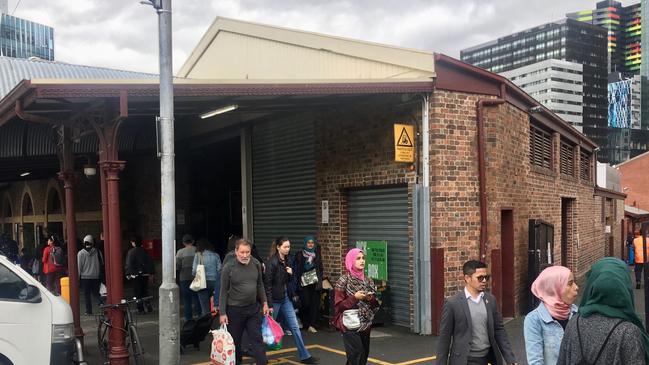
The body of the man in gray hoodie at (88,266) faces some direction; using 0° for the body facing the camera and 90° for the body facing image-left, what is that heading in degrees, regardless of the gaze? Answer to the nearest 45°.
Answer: approximately 0°

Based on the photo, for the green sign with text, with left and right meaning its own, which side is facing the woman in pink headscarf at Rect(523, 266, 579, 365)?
front

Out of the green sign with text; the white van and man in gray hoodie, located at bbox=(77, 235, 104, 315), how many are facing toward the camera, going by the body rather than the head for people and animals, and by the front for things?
2

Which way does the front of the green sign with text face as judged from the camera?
facing the viewer

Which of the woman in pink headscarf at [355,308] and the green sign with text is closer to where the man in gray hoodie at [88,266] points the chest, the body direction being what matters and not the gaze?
the woman in pink headscarf

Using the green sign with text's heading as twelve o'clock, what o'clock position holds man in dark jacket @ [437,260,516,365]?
The man in dark jacket is roughly at 12 o'clock from the green sign with text.

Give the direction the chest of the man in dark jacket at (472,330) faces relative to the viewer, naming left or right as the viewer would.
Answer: facing the viewer and to the right of the viewer

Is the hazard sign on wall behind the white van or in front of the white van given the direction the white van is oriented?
in front

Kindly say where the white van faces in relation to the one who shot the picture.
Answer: facing to the right of the viewer

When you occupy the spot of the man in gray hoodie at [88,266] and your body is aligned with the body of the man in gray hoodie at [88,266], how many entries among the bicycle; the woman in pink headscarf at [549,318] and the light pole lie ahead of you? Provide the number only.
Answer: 3

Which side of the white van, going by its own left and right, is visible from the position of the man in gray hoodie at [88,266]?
left
